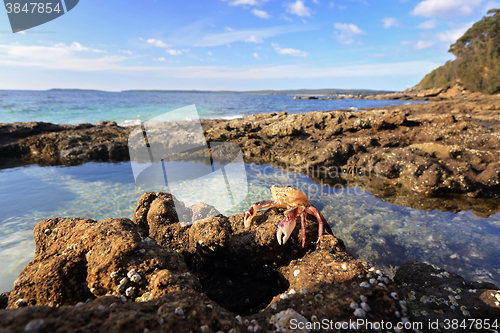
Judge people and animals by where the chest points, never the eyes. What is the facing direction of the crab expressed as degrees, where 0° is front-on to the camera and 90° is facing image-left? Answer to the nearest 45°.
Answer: approximately 45°

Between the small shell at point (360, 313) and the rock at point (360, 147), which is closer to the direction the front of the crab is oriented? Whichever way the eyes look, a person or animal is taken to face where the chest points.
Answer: the small shell

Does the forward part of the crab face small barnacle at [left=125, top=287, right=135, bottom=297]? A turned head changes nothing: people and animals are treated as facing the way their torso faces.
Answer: yes

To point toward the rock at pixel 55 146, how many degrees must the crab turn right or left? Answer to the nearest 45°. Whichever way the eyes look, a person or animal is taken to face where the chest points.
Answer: approximately 90° to its right

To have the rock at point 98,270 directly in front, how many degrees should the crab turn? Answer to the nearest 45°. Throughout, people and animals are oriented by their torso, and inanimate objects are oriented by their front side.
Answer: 0° — it already faces it

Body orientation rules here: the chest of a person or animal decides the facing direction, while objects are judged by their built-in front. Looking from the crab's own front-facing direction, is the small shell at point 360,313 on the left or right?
on its left

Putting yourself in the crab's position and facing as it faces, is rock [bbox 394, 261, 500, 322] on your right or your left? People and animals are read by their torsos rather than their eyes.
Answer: on your left

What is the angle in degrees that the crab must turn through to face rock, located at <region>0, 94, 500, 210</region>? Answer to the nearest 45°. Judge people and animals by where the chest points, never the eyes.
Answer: approximately 135° to its right
